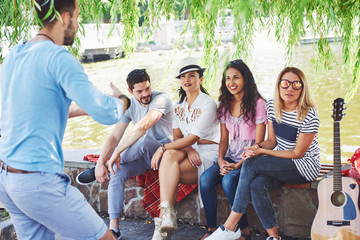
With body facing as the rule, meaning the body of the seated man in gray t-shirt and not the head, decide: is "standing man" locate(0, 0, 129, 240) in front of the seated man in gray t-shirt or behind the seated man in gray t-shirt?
in front

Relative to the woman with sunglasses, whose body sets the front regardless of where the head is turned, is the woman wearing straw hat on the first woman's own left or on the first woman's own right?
on the first woman's own right

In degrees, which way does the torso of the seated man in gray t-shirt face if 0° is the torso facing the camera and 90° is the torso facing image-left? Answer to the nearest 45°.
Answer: approximately 45°

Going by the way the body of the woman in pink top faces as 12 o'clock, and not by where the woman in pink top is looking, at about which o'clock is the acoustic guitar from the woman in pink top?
The acoustic guitar is roughly at 9 o'clock from the woman in pink top.

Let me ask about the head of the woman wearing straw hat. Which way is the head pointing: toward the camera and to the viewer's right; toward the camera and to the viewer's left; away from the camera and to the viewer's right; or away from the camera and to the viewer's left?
toward the camera and to the viewer's left

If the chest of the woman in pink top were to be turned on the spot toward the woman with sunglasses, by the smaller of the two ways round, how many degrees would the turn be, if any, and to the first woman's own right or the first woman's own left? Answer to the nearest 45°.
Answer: approximately 90° to the first woman's own left

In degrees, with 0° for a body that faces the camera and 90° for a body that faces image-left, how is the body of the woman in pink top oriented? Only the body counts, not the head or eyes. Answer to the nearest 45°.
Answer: approximately 45°

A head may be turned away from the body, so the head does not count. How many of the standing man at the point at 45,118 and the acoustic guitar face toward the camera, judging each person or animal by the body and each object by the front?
1

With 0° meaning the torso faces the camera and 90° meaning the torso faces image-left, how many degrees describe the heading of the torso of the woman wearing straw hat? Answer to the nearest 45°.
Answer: approximately 45°

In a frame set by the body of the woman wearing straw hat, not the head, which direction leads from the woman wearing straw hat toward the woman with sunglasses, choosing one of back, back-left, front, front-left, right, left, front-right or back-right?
left

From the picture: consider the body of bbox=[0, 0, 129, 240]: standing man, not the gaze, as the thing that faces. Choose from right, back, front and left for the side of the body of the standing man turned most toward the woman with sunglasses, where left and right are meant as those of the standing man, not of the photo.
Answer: front

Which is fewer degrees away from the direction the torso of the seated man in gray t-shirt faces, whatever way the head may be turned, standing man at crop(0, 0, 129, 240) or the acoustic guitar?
the standing man
